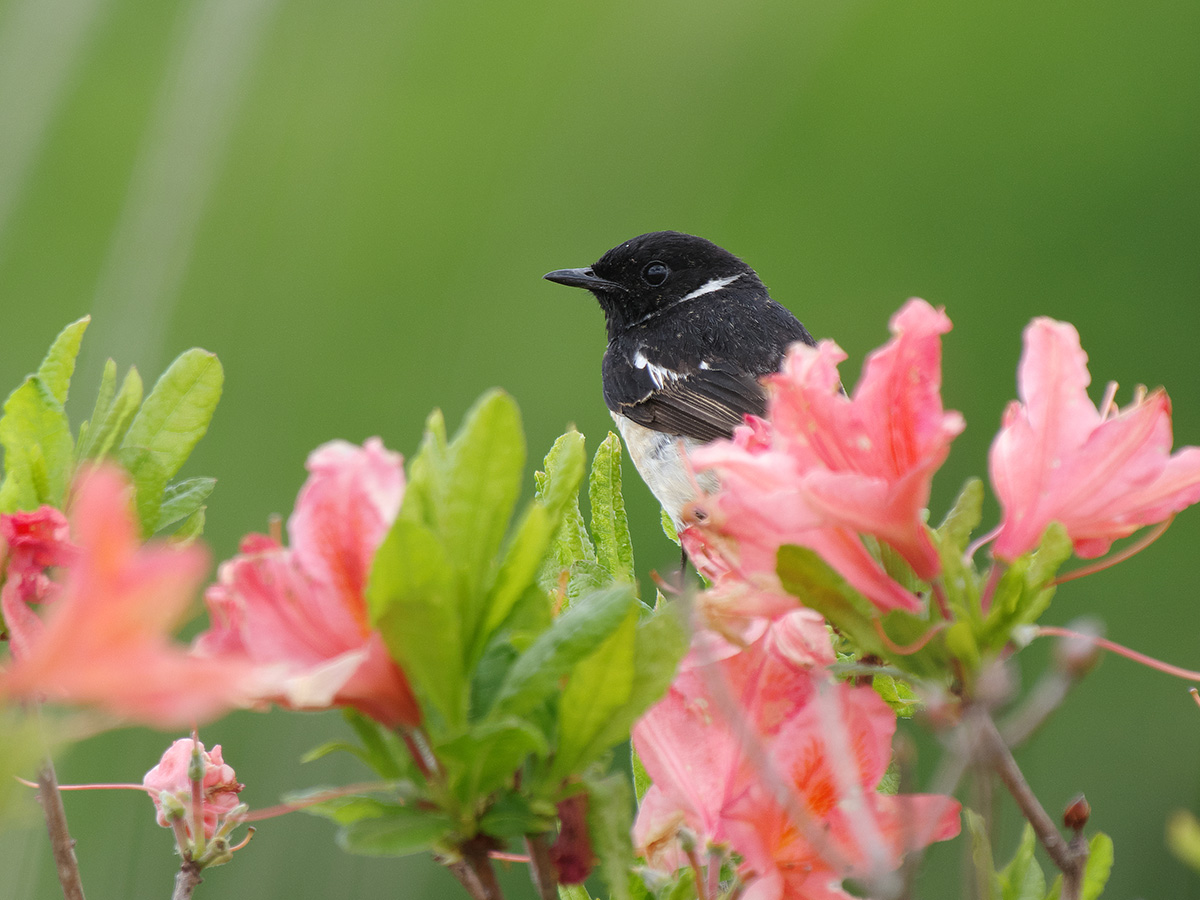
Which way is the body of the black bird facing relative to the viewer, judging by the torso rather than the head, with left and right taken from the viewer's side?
facing to the left of the viewer

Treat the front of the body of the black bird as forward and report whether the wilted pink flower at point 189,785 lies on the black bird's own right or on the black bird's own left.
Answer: on the black bird's own left

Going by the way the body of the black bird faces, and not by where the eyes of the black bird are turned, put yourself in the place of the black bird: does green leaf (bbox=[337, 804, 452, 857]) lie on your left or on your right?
on your left

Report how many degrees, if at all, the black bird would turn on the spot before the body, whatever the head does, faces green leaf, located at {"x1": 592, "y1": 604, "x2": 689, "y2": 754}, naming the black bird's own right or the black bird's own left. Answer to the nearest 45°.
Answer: approximately 90° to the black bird's own left

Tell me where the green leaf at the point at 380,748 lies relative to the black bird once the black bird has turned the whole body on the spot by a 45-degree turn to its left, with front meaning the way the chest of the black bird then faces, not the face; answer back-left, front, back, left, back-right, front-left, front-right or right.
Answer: front-left

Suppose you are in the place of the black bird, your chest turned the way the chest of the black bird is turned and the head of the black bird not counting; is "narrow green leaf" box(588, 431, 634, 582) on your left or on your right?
on your left

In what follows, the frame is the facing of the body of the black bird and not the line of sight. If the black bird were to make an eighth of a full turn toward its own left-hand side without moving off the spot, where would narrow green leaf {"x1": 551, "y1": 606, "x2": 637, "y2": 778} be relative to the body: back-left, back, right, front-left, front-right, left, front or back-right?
front-left

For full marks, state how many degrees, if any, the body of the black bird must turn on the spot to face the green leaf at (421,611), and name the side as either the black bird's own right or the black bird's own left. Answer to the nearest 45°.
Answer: approximately 90° to the black bird's own left
